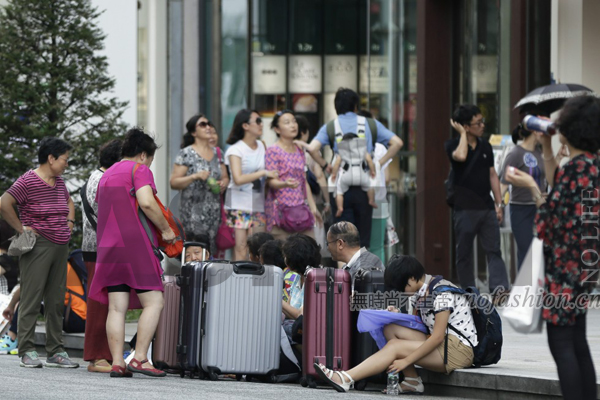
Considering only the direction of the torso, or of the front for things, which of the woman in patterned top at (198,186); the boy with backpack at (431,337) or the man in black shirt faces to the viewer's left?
the boy with backpack

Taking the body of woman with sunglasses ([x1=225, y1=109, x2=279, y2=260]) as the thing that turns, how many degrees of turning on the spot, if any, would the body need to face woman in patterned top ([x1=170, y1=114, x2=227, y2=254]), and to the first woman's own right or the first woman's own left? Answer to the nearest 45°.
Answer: approximately 135° to the first woman's own right

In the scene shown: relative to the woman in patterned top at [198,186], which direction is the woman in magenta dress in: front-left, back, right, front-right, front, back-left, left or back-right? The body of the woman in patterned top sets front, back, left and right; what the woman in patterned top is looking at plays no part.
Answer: front-right

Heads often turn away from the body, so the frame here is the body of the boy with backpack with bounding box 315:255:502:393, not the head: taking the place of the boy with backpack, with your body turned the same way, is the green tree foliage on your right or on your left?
on your right

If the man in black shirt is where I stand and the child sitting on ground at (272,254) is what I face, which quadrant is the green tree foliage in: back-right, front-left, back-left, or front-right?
front-right

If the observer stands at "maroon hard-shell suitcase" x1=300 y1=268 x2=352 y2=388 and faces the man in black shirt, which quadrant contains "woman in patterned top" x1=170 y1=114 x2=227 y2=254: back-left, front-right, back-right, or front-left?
front-left

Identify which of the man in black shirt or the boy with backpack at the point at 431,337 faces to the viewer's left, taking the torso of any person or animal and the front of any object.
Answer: the boy with backpack

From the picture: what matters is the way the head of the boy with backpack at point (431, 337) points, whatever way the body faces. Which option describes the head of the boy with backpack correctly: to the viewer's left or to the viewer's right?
to the viewer's left

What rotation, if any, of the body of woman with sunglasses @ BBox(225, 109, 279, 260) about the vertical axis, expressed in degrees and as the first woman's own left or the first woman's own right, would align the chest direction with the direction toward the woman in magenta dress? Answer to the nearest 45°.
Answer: approximately 45° to the first woman's own right

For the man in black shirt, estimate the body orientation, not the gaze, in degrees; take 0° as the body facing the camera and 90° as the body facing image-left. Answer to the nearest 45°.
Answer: approximately 315°

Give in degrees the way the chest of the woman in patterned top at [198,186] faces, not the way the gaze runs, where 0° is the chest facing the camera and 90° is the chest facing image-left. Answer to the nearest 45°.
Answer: approximately 315°

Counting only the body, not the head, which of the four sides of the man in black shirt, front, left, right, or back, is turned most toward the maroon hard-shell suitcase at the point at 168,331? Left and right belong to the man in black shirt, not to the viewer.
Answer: right

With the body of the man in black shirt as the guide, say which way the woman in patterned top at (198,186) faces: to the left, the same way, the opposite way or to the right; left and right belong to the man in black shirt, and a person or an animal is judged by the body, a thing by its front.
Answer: the same way

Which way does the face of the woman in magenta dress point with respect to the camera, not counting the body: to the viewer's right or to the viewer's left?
to the viewer's right

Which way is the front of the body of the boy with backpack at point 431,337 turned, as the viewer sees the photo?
to the viewer's left

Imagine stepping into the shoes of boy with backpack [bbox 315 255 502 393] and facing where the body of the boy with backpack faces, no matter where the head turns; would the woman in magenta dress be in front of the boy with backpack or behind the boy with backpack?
in front

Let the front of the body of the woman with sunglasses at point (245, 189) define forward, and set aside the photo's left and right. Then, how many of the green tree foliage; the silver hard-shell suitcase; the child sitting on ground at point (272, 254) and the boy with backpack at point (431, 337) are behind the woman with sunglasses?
1

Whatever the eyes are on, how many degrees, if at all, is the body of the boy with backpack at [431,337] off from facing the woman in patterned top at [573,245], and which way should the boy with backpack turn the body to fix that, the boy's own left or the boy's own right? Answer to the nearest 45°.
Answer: approximately 90° to the boy's own left
